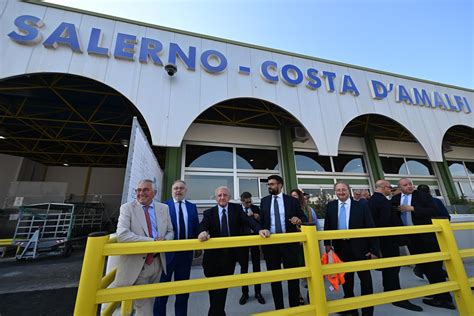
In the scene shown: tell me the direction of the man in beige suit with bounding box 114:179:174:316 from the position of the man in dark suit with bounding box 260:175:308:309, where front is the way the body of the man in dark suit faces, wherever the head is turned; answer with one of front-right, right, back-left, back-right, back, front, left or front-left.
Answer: front-right

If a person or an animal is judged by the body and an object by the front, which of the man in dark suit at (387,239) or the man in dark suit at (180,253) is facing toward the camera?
the man in dark suit at (180,253)

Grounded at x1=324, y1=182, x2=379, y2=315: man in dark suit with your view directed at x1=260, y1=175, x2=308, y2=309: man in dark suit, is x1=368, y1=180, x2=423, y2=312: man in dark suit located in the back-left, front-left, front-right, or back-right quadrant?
back-right

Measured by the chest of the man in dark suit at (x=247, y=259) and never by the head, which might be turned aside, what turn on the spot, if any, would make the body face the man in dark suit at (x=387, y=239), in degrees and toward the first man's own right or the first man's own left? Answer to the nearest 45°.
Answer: approximately 90° to the first man's own left

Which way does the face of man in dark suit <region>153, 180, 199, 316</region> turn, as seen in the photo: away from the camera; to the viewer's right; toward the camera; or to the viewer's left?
toward the camera

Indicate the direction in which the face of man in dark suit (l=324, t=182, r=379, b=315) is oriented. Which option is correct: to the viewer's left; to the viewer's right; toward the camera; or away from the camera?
toward the camera

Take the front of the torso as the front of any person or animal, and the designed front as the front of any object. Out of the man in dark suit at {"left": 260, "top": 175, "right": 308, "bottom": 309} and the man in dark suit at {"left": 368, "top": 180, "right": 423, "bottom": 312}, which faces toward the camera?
the man in dark suit at {"left": 260, "top": 175, "right": 308, "bottom": 309}

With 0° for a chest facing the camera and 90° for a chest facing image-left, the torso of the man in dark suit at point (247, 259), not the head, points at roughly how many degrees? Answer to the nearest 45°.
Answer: approximately 0°

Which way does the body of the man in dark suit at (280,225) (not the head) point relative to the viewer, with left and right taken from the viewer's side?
facing the viewer

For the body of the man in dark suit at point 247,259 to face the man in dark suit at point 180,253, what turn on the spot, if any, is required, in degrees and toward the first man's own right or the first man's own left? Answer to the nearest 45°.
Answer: approximately 45° to the first man's own right

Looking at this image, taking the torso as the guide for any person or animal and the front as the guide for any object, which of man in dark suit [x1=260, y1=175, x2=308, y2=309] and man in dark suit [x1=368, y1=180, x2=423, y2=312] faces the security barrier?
man in dark suit [x1=260, y1=175, x2=308, y2=309]

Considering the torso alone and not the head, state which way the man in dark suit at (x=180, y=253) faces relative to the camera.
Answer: toward the camera

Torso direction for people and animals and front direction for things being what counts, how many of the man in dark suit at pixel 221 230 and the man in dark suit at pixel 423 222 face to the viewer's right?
0

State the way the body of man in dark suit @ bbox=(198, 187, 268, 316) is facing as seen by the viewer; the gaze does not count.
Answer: toward the camera

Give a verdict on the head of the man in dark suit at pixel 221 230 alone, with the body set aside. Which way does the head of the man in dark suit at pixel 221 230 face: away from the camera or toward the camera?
toward the camera

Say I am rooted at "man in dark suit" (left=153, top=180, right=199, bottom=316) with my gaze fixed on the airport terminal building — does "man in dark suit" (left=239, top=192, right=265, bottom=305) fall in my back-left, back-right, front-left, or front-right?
front-right

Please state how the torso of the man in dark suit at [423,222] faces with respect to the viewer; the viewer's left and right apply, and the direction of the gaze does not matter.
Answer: facing the viewer and to the left of the viewer
